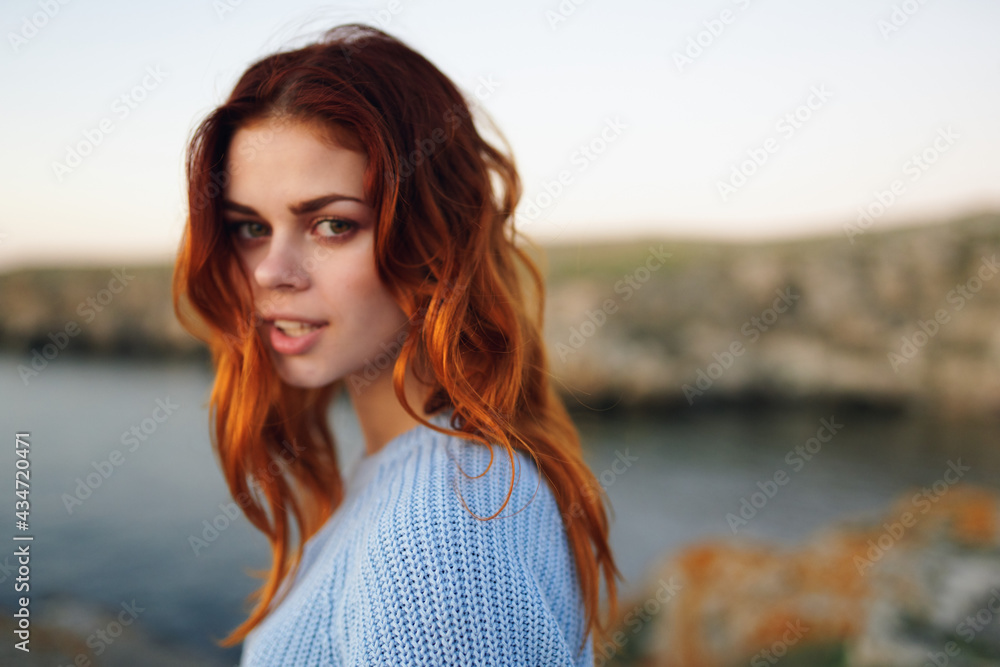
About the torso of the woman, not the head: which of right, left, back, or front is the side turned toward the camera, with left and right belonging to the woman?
left
